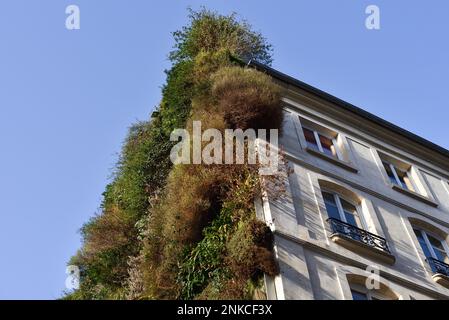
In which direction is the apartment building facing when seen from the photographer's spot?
facing the viewer and to the right of the viewer
